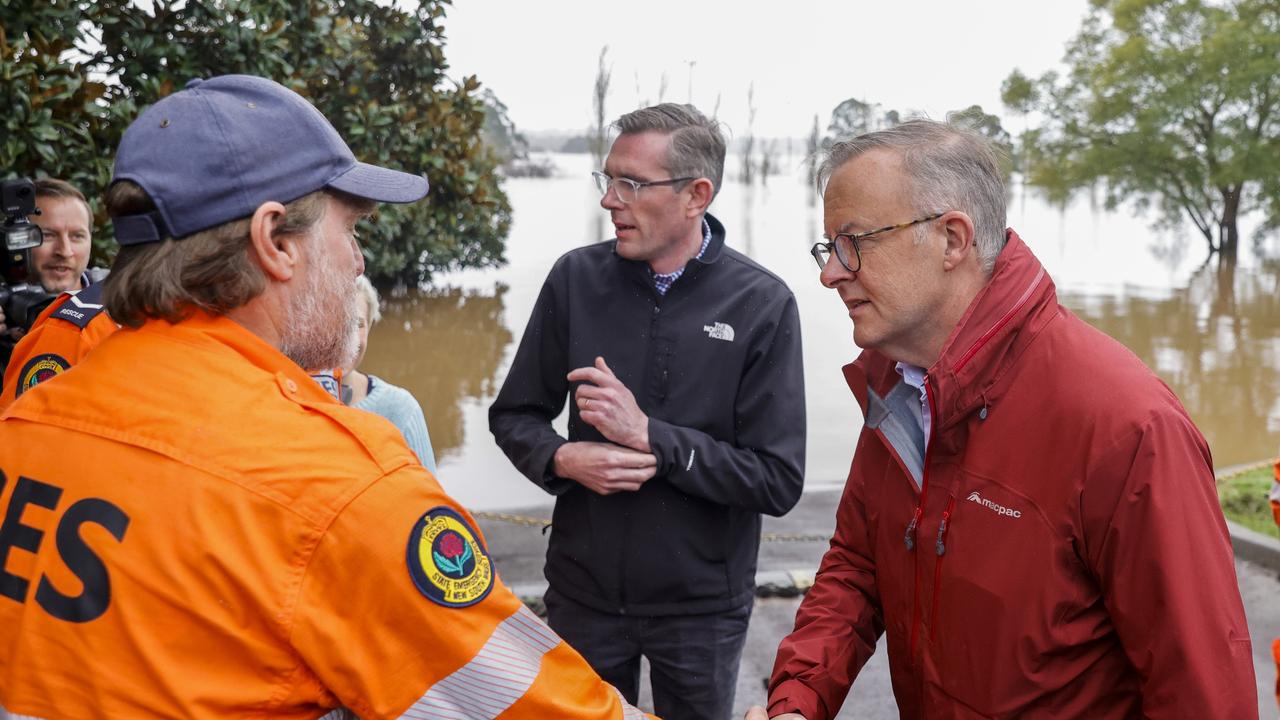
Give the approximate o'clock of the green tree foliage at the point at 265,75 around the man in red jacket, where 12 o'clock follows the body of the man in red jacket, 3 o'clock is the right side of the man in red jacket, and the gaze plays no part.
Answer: The green tree foliage is roughly at 3 o'clock from the man in red jacket.

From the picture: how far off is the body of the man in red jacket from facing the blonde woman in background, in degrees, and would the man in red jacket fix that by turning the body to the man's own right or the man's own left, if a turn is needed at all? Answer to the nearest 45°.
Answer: approximately 90° to the man's own right

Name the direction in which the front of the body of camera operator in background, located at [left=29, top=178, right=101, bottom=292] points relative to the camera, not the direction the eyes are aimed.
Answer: toward the camera

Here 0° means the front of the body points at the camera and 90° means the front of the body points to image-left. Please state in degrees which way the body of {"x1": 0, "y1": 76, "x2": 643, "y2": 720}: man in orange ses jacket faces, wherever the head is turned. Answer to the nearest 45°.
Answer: approximately 225°

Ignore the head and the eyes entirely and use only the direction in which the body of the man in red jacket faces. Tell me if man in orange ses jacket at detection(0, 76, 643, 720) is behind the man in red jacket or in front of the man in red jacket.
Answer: in front

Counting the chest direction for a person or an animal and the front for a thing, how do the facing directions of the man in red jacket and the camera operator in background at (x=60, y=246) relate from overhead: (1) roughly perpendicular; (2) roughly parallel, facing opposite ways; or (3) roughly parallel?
roughly perpendicular

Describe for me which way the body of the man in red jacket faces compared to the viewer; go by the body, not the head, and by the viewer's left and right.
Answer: facing the viewer and to the left of the viewer

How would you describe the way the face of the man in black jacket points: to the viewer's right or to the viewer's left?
to the viewer's left

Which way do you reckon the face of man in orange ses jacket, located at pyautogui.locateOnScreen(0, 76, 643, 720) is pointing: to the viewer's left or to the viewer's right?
to the viewer's right

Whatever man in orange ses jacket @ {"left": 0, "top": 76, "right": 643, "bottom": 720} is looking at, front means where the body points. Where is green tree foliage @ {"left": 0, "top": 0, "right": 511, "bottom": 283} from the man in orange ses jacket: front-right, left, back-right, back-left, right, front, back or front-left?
front-left

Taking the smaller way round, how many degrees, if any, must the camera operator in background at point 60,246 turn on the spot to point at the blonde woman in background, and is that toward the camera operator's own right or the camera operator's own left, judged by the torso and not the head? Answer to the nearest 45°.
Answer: approximately 45° to the camera operator's own left

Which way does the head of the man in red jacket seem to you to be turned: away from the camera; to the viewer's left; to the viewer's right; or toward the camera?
to the viewer's left

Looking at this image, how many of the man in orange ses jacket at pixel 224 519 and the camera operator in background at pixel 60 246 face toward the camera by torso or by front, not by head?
1

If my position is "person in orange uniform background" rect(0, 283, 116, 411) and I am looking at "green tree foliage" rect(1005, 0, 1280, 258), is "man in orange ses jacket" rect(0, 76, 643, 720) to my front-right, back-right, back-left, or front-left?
back-right
